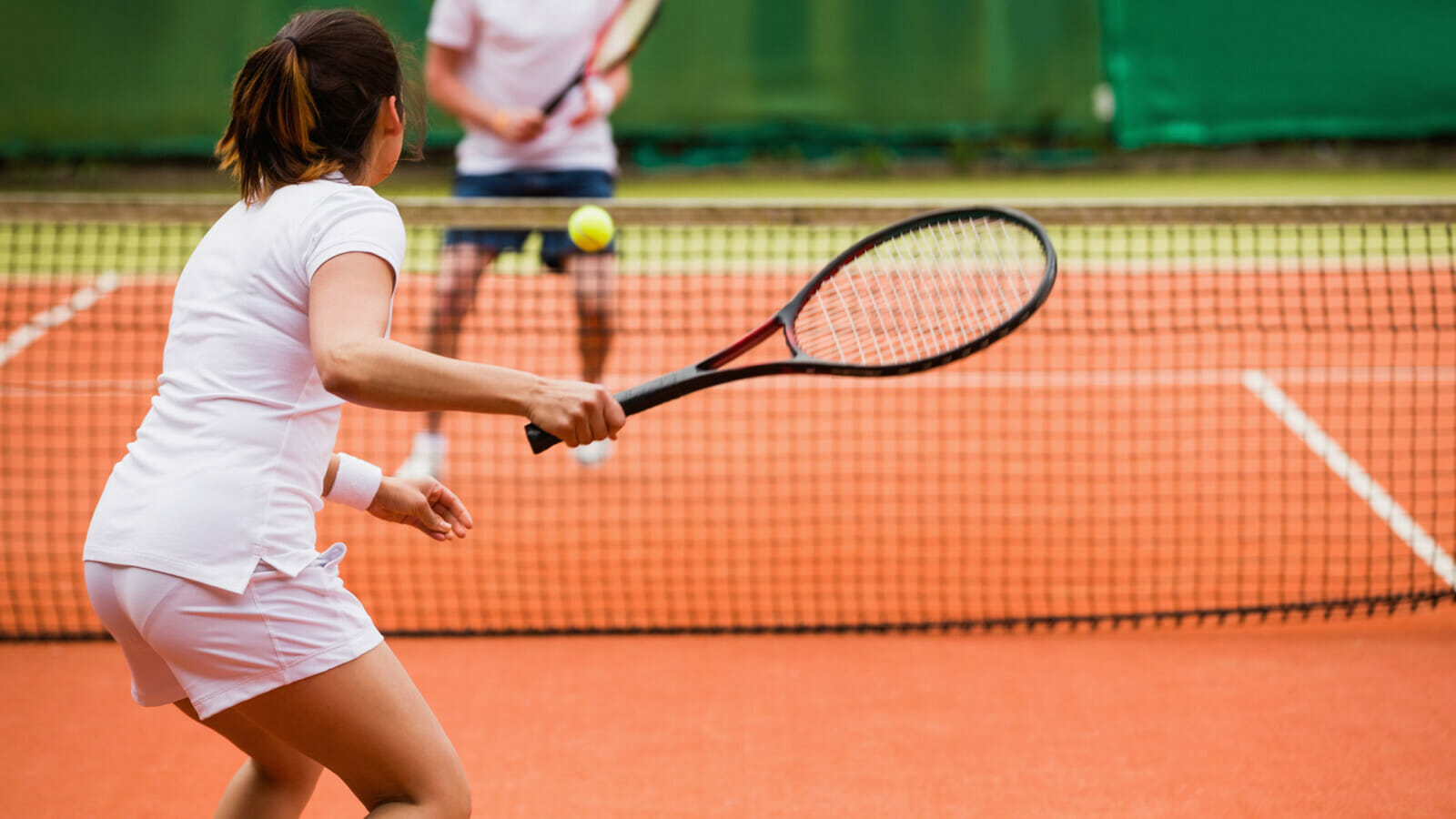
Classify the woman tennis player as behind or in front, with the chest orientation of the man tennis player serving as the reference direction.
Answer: in front

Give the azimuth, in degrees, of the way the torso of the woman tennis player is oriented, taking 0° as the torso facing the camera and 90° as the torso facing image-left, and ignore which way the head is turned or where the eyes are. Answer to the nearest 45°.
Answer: approximately 225°

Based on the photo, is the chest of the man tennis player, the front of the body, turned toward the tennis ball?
yes

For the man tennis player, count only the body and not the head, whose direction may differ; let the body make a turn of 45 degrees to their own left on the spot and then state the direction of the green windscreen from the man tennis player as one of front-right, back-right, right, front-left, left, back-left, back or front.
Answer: left

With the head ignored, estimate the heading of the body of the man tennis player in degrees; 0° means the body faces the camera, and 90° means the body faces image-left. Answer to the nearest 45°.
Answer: approximately 0°

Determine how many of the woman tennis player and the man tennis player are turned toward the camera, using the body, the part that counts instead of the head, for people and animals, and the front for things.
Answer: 1

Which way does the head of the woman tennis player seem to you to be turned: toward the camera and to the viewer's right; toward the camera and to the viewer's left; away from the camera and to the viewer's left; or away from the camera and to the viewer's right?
away from the camera and to the viewer's right
